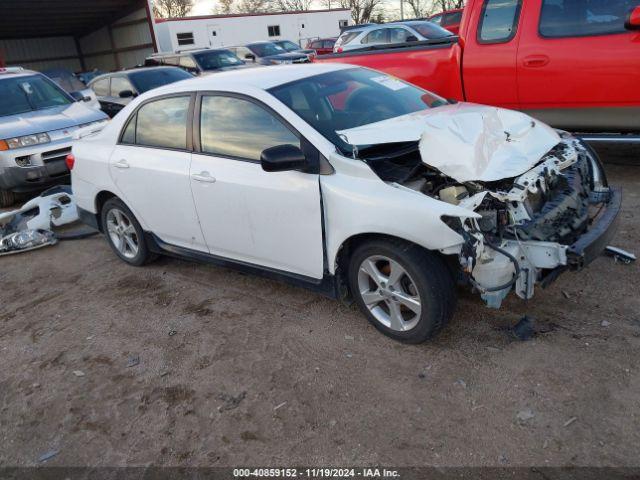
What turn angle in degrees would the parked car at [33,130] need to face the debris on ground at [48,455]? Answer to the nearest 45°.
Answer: approximately 45° to its right

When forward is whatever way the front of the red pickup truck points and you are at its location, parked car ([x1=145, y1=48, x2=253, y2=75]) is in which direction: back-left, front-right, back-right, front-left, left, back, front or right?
back-left

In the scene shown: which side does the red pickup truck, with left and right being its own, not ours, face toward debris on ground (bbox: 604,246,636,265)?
right

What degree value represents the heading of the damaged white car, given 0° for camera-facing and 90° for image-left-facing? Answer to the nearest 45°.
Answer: approximately 315°

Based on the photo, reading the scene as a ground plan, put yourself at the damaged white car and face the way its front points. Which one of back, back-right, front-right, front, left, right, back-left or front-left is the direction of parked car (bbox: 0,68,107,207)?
back

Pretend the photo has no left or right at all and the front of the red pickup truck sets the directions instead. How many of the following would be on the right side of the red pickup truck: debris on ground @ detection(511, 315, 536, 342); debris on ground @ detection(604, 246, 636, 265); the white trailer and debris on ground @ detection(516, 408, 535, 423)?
3

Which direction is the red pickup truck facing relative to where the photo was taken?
to the viewer's right

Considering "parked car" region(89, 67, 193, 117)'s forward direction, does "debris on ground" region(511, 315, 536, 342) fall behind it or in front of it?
in front
